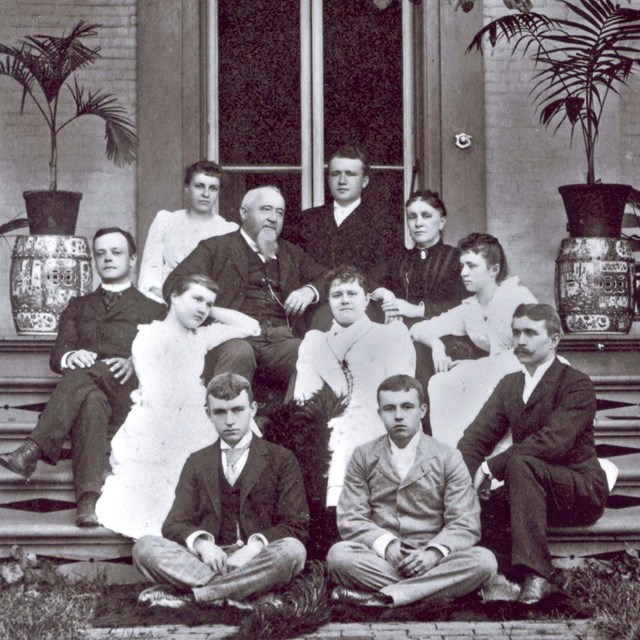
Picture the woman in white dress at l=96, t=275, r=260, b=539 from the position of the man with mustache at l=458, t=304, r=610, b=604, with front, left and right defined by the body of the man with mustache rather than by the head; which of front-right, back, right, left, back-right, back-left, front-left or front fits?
front-right

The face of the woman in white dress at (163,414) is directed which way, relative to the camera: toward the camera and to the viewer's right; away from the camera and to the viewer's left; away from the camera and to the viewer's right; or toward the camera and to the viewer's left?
toward the camera and to the viewer's right

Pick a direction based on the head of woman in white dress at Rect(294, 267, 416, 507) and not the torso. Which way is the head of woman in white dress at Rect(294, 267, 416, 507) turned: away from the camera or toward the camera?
toward the camera

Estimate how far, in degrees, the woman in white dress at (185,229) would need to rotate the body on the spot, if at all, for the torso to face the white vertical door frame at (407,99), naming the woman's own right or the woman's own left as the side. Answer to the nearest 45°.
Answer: approximately 90° to the woman's own left

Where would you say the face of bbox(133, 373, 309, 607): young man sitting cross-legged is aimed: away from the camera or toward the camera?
toward the camera

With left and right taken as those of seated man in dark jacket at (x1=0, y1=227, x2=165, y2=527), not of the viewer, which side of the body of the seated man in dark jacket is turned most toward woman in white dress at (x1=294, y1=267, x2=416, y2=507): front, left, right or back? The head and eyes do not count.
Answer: left

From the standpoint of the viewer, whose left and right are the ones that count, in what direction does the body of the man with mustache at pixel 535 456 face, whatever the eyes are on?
facing the viewer and to the left of the viewer

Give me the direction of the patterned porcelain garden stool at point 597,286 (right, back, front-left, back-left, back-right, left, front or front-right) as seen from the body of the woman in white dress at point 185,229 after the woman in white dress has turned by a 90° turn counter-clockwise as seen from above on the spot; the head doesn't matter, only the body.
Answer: front-right

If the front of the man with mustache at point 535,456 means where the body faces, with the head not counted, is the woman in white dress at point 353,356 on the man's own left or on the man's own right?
on the man's own right

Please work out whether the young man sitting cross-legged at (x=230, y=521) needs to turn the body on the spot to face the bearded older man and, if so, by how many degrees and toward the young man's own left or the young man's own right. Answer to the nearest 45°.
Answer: approximately 180°

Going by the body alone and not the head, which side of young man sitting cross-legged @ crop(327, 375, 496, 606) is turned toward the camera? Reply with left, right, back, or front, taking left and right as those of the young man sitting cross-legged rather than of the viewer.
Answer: front

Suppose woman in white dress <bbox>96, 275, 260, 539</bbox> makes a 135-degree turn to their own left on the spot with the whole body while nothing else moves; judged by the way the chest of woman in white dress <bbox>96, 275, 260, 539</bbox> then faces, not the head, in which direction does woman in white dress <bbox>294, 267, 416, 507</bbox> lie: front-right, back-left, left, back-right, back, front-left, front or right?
right

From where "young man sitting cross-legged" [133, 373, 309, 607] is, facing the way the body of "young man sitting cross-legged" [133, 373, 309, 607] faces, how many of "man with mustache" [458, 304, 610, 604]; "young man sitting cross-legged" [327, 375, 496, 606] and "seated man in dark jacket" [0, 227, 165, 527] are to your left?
2

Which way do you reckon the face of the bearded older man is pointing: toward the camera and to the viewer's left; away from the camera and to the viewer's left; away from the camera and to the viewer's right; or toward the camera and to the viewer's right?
toward the camera and to the viewer's right

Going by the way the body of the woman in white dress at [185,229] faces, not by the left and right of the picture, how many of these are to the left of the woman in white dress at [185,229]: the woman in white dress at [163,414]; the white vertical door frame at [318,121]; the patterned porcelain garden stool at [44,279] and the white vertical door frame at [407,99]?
2

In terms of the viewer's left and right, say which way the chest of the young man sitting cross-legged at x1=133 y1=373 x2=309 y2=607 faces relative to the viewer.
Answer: facing the viewer

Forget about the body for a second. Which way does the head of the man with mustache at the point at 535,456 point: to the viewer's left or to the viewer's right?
to the viewer's left
